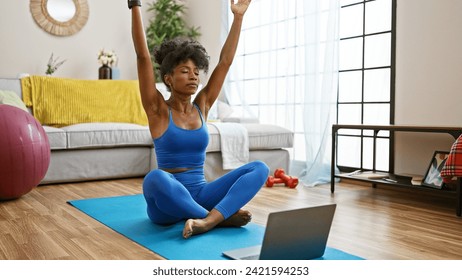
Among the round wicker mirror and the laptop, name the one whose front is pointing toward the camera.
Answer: the round wicker mirror

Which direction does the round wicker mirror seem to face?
toward the camera

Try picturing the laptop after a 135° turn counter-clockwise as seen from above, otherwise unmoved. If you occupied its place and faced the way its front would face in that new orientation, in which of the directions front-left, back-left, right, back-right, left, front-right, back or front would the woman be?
back-right

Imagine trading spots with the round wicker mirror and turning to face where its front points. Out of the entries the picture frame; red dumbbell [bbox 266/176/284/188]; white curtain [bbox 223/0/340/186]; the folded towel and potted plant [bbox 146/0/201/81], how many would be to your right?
0

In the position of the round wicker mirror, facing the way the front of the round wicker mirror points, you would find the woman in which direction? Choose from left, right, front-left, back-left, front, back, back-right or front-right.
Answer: front

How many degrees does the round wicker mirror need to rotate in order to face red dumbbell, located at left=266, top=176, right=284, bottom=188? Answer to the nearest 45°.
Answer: approximately 45° to its left

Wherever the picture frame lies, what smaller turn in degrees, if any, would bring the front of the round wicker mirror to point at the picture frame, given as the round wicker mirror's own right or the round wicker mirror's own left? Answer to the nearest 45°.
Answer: approximately 45° to the round wicker mirror's own left

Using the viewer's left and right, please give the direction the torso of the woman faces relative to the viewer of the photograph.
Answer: facing the viewer and to the right of the viewer

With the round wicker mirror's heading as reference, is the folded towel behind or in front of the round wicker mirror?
in front

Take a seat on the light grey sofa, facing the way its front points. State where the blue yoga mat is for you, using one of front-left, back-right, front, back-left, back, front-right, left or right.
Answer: front

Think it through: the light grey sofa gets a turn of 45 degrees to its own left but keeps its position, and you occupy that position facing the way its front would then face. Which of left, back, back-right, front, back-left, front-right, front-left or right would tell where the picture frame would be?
front

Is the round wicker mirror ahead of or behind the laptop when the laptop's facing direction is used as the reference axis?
ahead

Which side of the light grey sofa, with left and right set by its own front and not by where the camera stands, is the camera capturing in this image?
front

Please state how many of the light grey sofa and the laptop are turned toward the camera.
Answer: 1

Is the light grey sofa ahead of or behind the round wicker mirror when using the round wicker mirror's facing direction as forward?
ahead

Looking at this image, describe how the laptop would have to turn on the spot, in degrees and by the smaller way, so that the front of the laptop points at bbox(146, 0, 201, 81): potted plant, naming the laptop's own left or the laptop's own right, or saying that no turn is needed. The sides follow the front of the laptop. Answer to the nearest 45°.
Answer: approximately 45° to the laptop's own right

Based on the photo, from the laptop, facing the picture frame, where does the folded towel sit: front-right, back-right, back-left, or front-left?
front-left

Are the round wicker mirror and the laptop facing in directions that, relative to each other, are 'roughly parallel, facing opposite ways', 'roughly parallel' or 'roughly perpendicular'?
roughly parallel, facing opposite ways

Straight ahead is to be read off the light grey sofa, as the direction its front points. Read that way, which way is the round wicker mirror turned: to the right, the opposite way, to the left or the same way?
the same way
